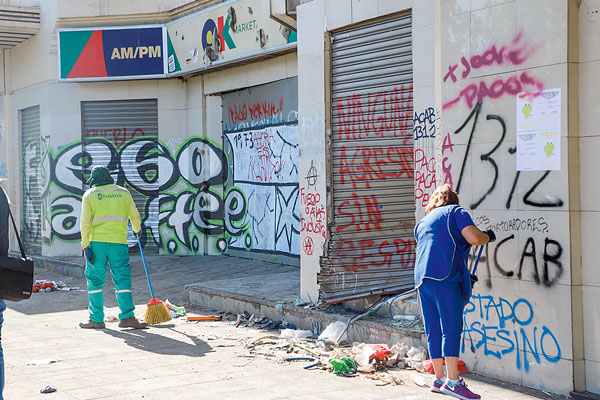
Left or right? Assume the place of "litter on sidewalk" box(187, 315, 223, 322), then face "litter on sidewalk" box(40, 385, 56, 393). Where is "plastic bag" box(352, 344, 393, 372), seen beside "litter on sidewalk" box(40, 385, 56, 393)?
left

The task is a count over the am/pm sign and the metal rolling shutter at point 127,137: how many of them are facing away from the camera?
0

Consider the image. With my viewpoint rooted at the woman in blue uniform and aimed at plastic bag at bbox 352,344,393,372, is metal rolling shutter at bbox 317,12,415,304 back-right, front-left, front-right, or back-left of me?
front-right

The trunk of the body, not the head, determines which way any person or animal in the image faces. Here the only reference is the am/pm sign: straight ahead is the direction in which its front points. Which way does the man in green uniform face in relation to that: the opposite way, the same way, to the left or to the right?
the opposite way

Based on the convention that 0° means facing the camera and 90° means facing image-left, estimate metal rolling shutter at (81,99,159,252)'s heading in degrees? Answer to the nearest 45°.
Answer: approximately 0°

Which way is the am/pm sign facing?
toward the camera

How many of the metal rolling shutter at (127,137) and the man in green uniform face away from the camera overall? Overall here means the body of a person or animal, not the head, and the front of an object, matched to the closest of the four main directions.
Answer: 1

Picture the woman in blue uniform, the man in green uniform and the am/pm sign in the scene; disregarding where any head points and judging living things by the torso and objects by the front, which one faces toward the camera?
the am/pm sign

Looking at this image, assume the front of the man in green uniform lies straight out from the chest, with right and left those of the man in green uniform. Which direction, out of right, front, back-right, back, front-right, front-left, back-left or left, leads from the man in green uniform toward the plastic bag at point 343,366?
back-right

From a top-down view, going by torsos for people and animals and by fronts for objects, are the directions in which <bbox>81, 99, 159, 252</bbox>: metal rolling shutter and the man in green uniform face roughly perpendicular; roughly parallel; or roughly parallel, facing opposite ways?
roughly parallel, facing opposite ways

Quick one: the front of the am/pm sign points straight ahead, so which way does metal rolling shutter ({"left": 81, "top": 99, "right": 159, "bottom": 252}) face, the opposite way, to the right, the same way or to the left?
the same way
